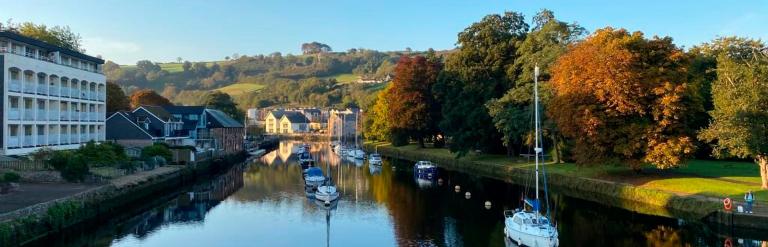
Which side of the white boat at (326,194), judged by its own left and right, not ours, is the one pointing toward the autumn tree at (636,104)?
left

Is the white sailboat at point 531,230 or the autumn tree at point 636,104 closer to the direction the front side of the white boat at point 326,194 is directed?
the white sailboat

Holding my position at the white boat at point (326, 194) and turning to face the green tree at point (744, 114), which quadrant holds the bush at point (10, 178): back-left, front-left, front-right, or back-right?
back-right

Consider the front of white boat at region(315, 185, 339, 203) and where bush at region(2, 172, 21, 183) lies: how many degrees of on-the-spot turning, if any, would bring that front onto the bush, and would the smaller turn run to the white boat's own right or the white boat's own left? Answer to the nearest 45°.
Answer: approximately 90° to the white boat's own right

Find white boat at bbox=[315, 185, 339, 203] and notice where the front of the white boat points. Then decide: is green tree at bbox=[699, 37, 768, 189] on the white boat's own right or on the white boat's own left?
on the white boat's own left

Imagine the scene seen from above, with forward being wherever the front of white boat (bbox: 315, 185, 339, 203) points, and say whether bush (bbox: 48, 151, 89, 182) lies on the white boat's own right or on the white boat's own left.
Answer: on the white boat's own right

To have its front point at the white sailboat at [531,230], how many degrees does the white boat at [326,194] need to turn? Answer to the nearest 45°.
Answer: approximately 45° to its left

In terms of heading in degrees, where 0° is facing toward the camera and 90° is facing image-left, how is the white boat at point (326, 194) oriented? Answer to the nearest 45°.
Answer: approximately 0°
